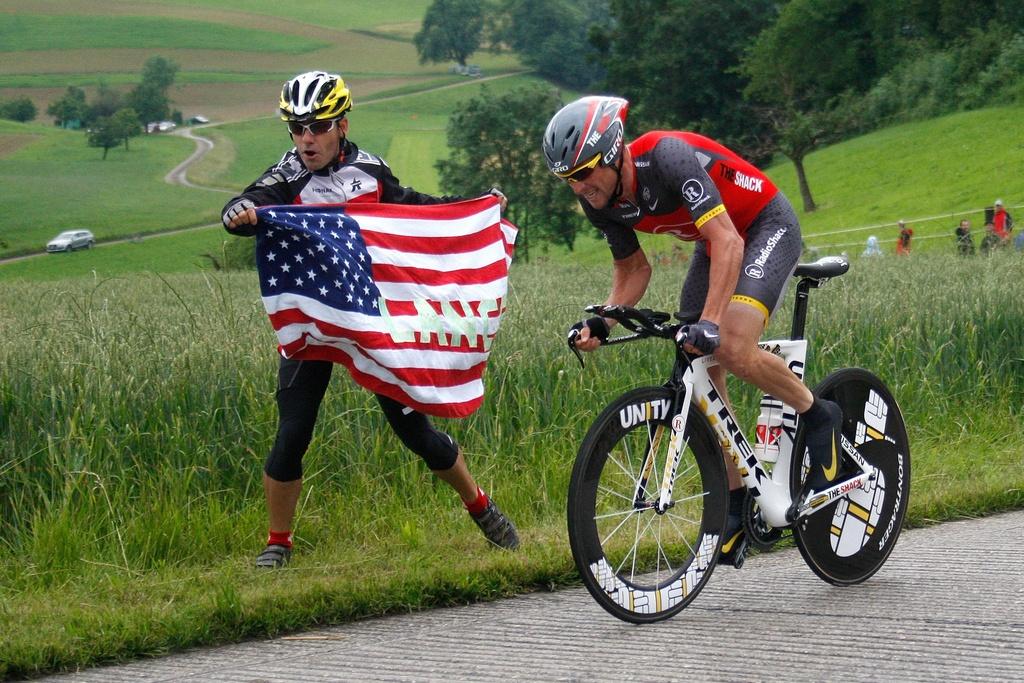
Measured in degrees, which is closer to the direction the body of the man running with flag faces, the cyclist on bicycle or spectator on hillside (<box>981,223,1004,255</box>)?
the cyclist on bicycle

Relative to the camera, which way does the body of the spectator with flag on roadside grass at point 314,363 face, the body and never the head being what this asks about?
toward the camera

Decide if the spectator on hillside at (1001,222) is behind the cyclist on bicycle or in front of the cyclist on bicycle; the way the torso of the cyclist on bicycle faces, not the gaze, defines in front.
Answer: behind

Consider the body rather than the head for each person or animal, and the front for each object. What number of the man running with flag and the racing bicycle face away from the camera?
0

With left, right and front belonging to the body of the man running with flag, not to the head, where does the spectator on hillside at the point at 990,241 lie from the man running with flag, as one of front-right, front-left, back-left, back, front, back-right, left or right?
back-left

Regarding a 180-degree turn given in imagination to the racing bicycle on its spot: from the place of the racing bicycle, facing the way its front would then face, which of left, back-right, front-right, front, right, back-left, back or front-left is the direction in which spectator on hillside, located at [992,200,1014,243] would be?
front-left

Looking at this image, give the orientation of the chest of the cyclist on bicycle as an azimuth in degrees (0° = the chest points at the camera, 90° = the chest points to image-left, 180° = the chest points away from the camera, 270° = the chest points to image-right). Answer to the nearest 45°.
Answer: approximately 45°

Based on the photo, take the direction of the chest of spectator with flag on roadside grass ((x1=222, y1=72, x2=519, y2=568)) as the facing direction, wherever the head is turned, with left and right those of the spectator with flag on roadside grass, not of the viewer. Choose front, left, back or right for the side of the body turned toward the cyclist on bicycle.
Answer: left

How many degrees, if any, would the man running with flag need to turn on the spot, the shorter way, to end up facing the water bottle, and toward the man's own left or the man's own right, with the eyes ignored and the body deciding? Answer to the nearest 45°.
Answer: approximately 90° to the man's own left

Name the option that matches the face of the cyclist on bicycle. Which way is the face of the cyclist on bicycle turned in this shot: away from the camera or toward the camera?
toward the camera

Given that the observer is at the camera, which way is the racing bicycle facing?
facing the viewer and to the left of the viewer

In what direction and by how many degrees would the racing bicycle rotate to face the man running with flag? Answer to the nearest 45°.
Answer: approximately 45° to its right

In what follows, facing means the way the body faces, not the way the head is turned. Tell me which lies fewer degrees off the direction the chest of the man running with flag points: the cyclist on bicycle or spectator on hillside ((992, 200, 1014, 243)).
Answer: the cyclist on bicycle

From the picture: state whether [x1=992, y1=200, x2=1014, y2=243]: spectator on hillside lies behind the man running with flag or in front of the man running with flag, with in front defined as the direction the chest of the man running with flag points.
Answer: behind

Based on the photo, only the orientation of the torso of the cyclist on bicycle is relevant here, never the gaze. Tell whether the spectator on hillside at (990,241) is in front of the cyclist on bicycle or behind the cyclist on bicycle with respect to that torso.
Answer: behind
